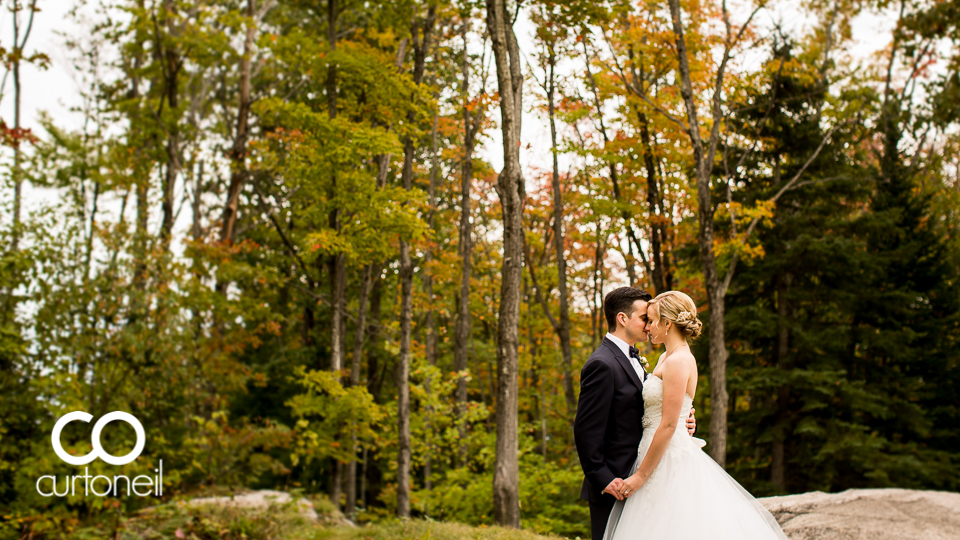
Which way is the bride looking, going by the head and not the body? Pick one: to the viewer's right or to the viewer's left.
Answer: to the viewer's left

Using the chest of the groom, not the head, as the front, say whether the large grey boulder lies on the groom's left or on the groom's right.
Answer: on the groom's left

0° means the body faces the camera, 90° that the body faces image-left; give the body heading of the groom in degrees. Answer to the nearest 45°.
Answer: approximately 270°

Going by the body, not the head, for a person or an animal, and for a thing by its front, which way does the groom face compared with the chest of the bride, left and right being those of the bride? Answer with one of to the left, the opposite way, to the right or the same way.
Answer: the opposite way

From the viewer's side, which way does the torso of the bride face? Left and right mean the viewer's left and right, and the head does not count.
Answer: facing to the left of the viewer

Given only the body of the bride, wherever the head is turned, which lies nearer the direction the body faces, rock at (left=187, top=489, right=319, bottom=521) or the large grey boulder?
the rock

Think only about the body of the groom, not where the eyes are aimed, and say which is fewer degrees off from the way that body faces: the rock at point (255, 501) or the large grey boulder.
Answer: the large grey boulder
